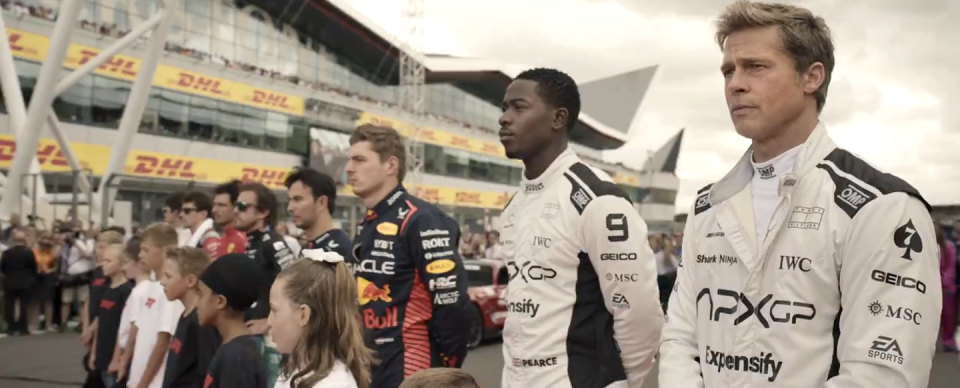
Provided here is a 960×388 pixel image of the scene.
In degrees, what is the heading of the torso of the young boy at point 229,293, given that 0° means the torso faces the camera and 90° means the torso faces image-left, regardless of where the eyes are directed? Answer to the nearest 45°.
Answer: approximately 90°

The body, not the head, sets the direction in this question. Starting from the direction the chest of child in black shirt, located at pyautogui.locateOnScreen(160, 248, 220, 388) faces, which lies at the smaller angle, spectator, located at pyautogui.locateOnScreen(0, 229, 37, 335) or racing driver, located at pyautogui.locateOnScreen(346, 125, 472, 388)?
the spectator

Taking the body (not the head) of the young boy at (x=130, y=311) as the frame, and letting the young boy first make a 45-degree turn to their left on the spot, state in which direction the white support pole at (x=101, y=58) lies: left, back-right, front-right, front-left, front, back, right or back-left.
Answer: back-right

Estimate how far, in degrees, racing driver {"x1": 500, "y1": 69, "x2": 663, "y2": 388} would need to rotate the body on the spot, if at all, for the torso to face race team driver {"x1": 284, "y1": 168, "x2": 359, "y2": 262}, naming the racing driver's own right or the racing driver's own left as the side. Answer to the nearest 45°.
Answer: approximately 90° to the racing driver's own right

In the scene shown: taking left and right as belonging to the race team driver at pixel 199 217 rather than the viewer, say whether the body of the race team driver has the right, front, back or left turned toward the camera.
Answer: left
